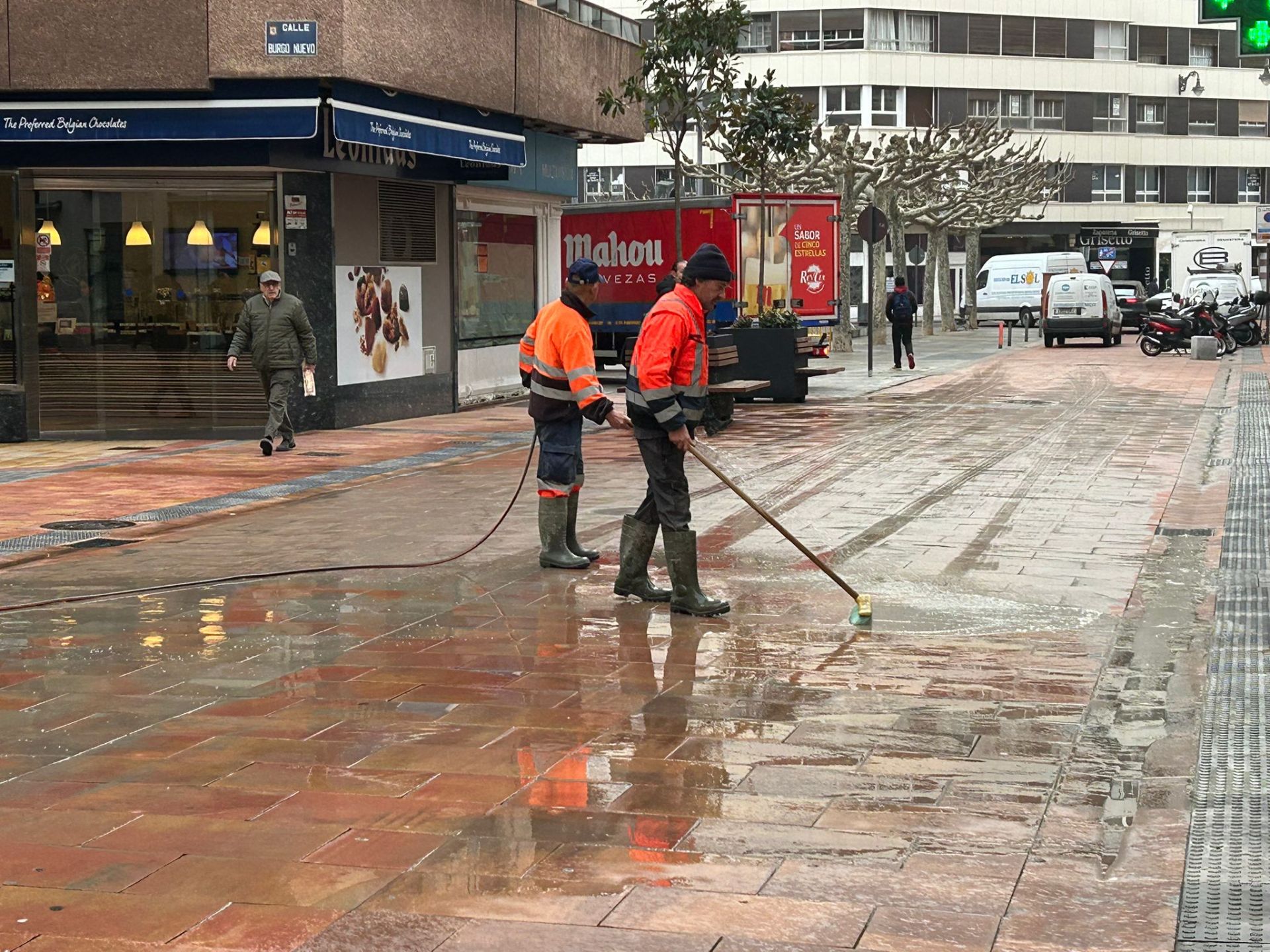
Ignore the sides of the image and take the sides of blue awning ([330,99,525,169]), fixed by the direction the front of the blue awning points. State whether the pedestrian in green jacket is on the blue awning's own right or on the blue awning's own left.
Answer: on the blue awning's own right

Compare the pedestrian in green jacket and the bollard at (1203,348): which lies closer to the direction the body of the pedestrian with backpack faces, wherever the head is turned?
the bollard

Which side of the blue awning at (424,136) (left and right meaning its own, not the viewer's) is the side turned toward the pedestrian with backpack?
left

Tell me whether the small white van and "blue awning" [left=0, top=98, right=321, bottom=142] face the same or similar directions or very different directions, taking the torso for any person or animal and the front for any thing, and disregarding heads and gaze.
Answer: very different directions

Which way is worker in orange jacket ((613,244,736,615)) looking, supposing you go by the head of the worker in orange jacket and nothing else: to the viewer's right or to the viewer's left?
to the viewer's right

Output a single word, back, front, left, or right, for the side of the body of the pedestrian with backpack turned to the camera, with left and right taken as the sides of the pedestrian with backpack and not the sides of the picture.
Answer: back

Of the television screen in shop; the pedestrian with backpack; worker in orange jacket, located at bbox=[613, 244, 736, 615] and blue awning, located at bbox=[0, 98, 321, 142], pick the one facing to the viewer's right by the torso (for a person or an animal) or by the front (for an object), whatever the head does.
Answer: the worker in orange jacket

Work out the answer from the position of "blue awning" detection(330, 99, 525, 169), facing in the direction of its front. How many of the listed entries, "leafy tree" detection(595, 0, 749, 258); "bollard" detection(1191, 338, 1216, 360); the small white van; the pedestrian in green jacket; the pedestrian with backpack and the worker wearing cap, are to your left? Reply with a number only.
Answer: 4

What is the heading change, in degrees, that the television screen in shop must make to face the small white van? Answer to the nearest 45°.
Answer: approximately 135° to its left

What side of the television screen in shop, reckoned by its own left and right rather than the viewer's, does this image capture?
front

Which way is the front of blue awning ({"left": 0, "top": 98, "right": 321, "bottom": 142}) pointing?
toward the camera

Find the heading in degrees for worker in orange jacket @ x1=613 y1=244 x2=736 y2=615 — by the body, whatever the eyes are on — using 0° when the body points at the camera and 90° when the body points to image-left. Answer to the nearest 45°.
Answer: approximately 270°
